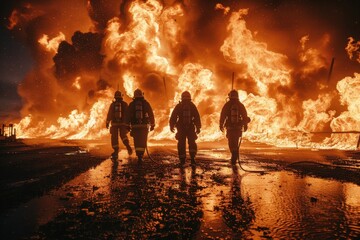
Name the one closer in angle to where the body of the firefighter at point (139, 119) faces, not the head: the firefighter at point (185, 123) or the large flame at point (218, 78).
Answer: the large flame

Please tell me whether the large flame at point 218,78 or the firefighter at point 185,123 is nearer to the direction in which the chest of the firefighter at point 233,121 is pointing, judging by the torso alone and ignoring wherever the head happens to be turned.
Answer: the large flame

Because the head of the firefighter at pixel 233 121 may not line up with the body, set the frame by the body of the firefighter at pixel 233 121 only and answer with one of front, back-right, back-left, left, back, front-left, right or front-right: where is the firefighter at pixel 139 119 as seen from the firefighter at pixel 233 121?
left

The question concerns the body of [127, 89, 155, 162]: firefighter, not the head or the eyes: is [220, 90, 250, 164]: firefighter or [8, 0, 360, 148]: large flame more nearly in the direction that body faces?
the large flame

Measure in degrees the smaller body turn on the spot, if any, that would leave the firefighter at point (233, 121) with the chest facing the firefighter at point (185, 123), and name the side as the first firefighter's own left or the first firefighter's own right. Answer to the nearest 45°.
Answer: approximately 90° to the first firefighter's own left

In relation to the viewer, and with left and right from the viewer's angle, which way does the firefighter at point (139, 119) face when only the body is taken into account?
facing away from the viewer

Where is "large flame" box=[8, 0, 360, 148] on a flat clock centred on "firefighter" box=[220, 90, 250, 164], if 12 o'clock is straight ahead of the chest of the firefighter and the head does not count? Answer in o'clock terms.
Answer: The large flame is roughly at 12 o'clock from the firefighter.

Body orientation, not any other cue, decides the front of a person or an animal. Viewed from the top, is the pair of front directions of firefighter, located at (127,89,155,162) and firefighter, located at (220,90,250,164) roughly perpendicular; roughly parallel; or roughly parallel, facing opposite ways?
roughly parallel

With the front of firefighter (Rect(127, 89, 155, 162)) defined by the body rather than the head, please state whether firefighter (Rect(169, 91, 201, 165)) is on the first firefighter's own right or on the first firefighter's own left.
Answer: on the first firefighter's own right

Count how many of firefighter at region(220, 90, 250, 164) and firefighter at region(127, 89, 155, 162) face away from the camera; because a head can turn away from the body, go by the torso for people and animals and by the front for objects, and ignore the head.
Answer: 2

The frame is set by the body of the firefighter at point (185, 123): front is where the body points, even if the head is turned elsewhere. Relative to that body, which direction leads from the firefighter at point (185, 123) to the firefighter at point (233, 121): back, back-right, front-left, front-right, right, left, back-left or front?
right

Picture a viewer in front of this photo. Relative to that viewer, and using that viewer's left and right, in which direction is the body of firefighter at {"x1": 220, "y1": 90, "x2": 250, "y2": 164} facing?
facing away from the viewer

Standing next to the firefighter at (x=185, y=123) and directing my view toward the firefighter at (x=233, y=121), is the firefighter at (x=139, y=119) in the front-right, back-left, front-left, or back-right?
back-left

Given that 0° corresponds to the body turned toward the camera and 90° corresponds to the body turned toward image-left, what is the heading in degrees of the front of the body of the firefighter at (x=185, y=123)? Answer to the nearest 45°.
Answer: approximately 180°

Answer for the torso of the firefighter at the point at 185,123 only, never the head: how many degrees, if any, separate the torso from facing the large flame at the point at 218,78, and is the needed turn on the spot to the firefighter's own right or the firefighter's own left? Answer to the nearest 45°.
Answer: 0° — they already face it

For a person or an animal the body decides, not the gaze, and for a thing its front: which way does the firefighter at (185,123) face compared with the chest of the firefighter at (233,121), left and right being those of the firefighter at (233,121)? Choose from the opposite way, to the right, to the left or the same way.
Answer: the same way

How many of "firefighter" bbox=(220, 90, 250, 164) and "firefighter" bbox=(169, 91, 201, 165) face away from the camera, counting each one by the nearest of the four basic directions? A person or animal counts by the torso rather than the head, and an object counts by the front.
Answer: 2
